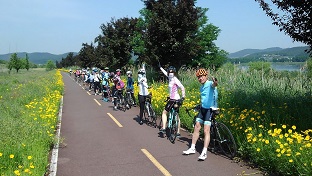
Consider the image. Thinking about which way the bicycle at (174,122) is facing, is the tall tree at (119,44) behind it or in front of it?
behind

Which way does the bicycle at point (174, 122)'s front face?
toward the camera

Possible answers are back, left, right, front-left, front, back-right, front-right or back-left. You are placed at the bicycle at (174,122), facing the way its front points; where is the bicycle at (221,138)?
front-left

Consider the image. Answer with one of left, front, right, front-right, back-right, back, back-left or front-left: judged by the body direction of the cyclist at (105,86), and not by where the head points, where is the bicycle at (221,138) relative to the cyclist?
front

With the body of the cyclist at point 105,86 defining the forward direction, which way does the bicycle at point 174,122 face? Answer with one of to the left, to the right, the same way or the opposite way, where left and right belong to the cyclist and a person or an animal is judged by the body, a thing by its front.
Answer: the same way

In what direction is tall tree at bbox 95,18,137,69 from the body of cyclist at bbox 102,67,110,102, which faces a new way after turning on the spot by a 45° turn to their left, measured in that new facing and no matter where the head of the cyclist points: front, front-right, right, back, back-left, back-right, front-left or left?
back-left

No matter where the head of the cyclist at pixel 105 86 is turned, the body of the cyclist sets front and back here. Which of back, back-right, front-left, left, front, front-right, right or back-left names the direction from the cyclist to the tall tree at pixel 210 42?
back-left

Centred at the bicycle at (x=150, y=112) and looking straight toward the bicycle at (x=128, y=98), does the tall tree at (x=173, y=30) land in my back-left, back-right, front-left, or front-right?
front-right

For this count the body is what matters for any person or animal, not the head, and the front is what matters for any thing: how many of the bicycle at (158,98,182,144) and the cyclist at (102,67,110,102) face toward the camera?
2

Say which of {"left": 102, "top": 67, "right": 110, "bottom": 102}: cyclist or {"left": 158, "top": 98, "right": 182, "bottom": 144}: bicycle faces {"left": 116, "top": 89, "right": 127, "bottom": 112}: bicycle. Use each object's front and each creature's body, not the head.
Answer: the cyclist

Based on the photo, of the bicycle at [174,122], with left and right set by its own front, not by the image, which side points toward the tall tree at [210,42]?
back
